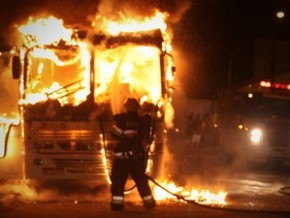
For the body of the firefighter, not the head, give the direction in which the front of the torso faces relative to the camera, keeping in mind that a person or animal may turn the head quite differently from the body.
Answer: away from the camera

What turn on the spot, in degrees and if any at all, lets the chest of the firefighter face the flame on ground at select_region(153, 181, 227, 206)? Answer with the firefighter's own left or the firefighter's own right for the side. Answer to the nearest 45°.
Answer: approximately 45° to the firefighter's own right

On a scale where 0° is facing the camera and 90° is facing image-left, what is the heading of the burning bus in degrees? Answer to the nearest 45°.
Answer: approximately 0°

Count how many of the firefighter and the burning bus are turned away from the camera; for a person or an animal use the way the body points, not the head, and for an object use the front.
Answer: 1
